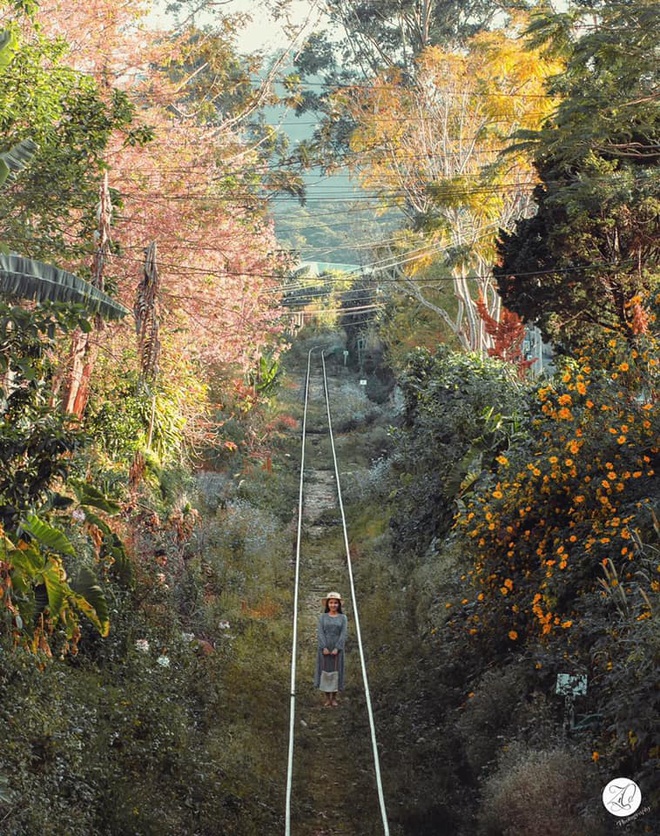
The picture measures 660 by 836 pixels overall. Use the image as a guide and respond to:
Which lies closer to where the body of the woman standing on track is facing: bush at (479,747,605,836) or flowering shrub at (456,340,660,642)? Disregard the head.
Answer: the bush

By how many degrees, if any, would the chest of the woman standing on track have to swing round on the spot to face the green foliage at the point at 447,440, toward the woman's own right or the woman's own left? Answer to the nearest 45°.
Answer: approximately 180°

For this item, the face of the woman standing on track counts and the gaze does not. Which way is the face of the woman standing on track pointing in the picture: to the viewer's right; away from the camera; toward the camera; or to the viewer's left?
toward the camera

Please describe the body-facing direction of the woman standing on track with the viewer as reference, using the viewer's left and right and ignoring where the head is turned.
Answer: facing the viewer

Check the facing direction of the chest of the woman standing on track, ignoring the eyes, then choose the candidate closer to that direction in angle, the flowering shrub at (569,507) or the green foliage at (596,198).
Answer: the flowering shrub

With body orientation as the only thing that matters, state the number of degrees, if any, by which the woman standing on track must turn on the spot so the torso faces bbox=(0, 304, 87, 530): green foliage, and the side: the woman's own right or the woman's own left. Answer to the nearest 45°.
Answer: approximately 45° to the woman's own right

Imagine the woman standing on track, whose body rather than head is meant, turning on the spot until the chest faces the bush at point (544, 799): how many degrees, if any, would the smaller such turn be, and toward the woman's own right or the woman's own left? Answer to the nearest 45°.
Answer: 0° — they already face it
